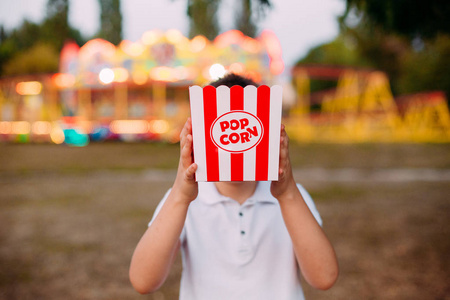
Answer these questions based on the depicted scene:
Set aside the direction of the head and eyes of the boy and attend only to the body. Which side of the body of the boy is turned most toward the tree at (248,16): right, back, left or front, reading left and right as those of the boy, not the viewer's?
back

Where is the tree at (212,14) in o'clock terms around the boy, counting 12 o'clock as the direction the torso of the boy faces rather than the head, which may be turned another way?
The tree is roughly at 6 o'clock from the boy.

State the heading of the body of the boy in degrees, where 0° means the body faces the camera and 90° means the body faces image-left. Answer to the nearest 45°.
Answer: approximately 0°

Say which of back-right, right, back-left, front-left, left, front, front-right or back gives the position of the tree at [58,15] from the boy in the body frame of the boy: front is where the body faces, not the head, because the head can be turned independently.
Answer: back-right

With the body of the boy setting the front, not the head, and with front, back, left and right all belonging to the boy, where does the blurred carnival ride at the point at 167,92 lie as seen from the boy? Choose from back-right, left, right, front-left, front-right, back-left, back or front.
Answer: back

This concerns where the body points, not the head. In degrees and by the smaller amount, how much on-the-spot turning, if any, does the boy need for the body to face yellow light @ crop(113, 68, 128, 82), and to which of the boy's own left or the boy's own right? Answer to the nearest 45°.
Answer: approximately 180°

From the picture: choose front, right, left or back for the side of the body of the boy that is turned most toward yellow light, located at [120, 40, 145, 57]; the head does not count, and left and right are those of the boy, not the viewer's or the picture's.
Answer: back
